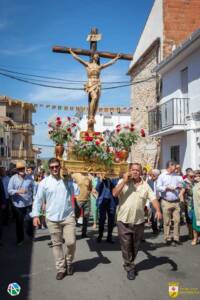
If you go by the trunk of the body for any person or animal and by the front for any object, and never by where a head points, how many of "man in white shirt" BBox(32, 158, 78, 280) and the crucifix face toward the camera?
2

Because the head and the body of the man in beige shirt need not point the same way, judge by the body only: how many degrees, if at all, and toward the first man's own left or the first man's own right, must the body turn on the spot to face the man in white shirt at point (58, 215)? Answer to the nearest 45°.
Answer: approximately 90° to the first man's own right

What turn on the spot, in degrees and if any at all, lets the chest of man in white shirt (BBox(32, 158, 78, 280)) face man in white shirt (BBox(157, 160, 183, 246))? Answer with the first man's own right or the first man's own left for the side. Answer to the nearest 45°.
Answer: approximately 135° to the first man's own left

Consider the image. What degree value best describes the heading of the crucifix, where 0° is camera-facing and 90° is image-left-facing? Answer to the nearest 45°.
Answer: approximately 0°

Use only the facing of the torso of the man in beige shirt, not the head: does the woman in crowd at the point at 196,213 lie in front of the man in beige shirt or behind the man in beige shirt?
behind

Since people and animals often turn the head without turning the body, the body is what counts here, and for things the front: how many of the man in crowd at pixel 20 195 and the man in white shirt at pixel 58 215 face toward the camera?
2
